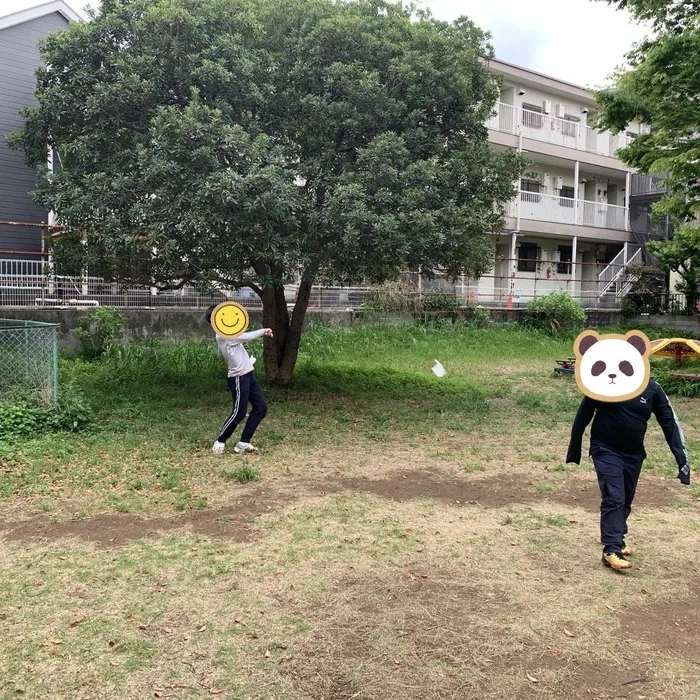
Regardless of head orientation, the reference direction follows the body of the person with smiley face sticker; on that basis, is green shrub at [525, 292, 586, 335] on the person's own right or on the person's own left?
on the person's own left

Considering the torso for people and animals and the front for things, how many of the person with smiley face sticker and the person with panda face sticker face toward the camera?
1

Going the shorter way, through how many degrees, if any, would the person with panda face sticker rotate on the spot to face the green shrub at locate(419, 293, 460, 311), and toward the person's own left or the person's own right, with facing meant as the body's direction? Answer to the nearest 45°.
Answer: approximately 180°

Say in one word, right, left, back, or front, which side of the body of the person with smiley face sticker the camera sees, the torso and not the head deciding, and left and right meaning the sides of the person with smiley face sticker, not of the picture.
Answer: right

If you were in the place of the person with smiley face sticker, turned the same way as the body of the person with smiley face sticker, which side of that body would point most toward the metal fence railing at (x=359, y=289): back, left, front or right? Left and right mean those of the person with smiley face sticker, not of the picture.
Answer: left

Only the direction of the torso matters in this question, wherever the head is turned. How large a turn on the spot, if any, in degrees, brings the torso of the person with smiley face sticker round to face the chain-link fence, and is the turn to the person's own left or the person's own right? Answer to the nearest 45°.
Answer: approximately 135° to the person's own left

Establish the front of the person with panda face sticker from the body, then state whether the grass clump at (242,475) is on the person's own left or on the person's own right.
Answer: on the person's own right

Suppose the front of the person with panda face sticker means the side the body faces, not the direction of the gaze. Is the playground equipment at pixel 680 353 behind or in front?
behind

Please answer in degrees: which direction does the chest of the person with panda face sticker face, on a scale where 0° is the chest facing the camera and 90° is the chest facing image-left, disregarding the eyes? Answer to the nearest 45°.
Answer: approximately 0°

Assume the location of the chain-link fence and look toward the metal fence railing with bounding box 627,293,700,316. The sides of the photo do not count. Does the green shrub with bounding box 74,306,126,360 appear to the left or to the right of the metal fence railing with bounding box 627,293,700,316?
left

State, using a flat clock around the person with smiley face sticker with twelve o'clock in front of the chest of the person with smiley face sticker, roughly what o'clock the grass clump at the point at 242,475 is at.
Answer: The grass clump is roughly at 3 o'clock from the person with smiley face sticker.
